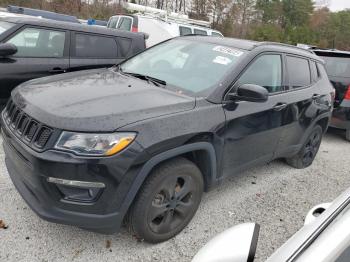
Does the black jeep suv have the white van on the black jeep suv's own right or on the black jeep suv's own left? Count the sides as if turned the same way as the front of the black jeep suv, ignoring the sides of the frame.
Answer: on the black jeep suv's own right

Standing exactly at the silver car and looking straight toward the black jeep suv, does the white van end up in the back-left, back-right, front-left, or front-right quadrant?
front-right

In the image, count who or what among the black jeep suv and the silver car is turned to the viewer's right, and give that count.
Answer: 0

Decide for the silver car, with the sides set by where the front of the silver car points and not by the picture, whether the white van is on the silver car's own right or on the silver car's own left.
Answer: on the silver car's own right

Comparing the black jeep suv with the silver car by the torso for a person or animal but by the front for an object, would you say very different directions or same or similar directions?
same or similar directions

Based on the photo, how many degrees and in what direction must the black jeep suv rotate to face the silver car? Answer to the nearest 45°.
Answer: approximately 90° to its left

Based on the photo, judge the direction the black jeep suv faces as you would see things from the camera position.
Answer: facing the viewer and to the left of the viewer

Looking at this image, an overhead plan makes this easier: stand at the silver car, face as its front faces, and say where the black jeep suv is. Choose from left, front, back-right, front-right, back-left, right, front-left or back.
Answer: right
